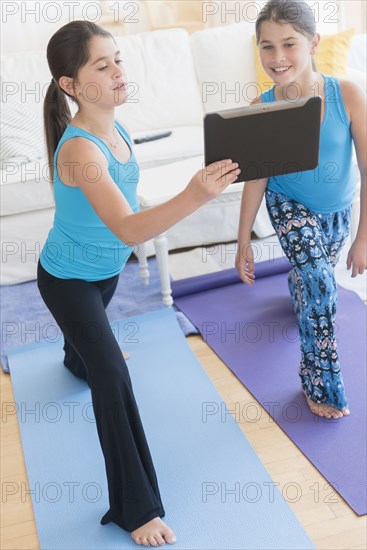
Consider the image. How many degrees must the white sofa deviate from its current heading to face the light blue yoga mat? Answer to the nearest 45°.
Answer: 0° — it already faces it

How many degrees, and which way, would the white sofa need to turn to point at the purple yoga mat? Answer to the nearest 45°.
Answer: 0° — it already faces it

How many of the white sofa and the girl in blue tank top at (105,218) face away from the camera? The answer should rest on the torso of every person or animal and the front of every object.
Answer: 0

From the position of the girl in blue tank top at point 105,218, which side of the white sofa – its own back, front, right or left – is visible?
front

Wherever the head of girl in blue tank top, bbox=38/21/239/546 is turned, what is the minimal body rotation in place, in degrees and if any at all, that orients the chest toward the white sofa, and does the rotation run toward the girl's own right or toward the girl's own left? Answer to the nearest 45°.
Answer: approximately 135° to the girl's own left

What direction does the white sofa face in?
toward the camera

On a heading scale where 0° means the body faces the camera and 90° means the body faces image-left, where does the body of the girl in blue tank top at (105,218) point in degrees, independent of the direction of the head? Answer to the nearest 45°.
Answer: approximately 315°

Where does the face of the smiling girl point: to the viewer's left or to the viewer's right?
to the viewer's left
